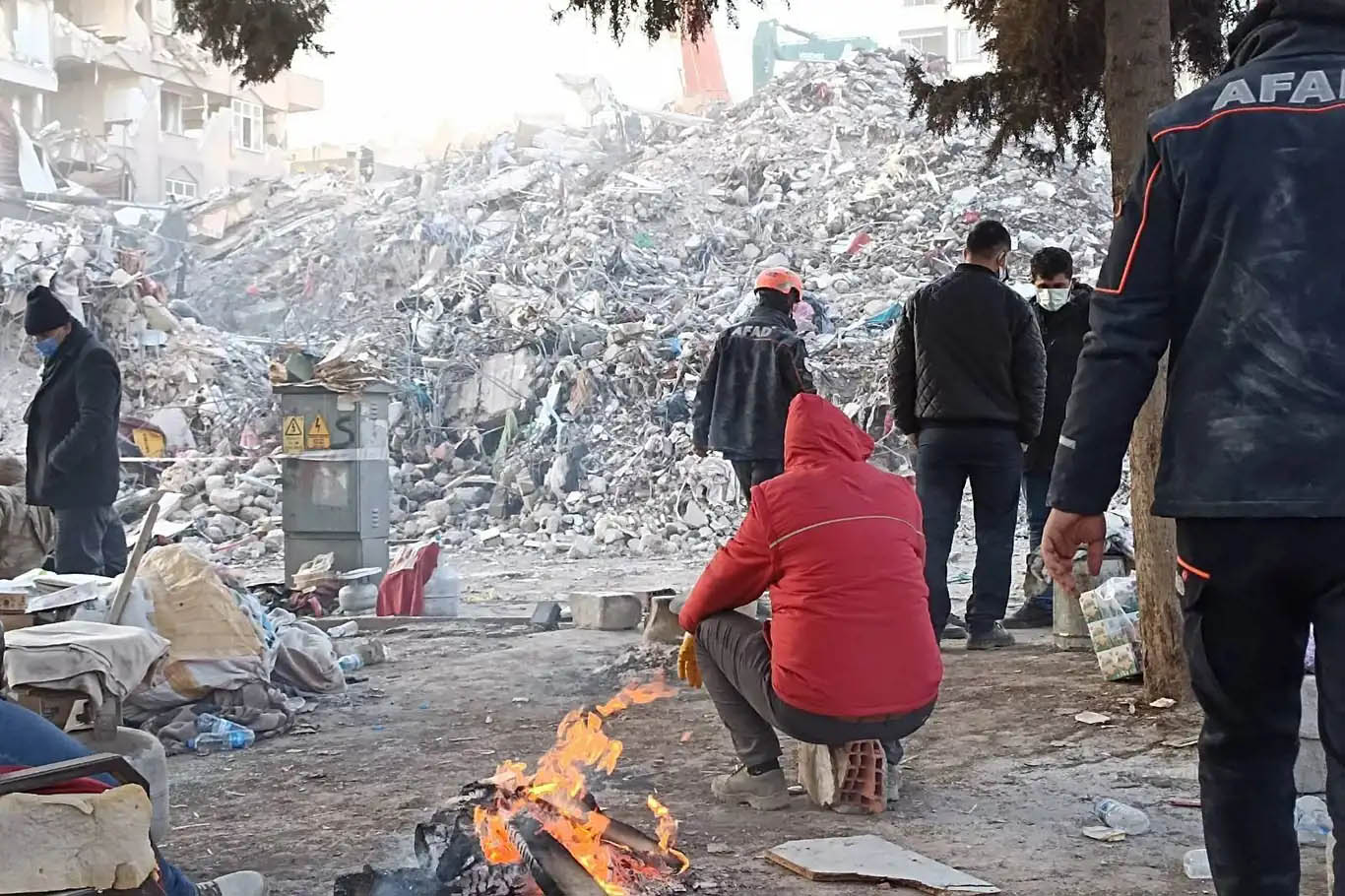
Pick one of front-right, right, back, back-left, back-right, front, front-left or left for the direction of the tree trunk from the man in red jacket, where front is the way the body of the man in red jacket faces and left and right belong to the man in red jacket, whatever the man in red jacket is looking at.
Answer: right

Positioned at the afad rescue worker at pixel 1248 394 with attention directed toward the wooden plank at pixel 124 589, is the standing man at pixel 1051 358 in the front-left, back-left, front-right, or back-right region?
front-right

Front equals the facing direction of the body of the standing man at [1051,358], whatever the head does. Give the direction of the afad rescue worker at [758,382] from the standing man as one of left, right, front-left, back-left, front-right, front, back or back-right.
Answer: front-right

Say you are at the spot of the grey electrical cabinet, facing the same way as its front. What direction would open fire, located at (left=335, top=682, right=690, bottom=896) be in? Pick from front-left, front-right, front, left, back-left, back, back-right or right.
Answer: front-left

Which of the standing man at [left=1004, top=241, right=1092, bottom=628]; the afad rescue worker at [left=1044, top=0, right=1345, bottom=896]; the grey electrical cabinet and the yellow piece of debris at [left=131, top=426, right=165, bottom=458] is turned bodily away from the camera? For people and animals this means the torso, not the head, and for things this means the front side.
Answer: the afad rescue worker

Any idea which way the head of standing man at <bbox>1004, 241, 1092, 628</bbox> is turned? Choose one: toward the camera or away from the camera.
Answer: toward the camera

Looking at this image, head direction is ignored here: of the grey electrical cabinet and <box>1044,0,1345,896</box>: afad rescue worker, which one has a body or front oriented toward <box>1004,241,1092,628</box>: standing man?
the afad rescue worker

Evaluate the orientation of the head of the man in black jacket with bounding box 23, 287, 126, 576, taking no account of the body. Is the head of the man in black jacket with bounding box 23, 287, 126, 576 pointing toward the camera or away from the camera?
toward the camera

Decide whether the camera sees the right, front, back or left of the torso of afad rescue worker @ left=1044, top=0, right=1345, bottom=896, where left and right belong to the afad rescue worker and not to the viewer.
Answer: back

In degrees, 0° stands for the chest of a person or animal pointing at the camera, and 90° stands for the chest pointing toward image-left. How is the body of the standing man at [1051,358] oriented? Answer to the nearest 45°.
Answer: approximately 45°

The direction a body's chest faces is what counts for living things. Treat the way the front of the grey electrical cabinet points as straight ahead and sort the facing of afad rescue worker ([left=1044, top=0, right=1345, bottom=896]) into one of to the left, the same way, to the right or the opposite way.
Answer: the opposite way

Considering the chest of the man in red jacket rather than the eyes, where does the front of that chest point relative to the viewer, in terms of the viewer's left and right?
facing away from the viewer and to the left of the viewer

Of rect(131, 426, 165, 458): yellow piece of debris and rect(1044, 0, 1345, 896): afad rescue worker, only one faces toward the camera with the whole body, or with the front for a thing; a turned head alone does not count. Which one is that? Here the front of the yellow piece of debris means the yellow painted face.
the yellow piece of debris

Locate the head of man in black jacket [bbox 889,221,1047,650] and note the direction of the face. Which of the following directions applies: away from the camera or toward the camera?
away from the camera
